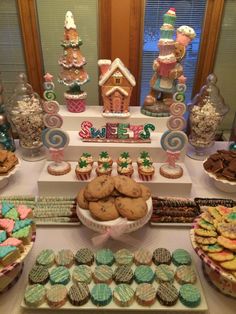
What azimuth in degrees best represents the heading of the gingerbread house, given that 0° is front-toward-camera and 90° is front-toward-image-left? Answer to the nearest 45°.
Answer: approximately 0°

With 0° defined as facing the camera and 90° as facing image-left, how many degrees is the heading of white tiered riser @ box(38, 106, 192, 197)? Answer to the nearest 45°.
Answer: approximately 0°

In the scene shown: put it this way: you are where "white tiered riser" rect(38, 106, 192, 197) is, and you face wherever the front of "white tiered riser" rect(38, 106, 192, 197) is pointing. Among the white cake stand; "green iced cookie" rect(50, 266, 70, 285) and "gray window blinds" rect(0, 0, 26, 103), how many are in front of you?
2
